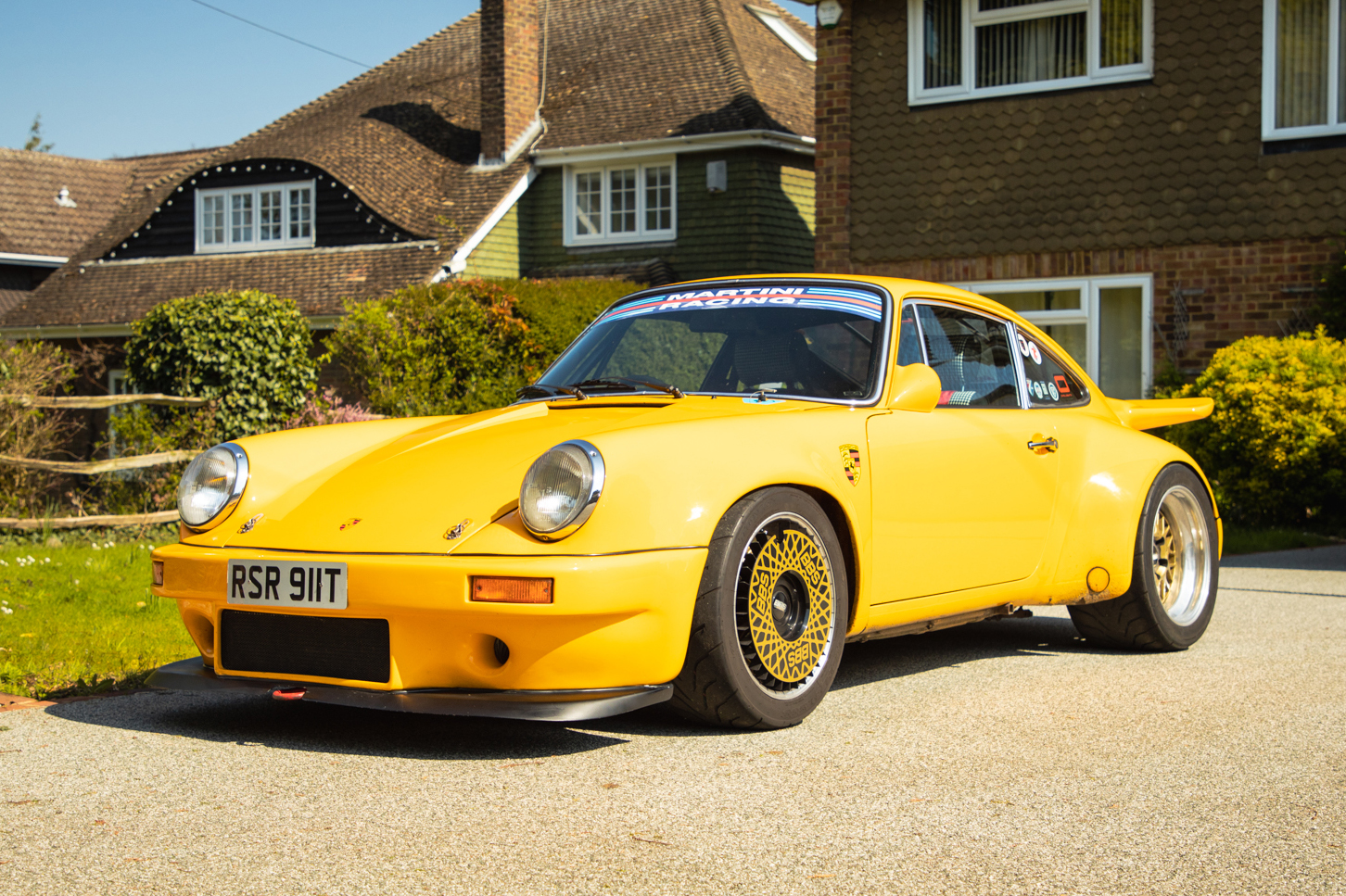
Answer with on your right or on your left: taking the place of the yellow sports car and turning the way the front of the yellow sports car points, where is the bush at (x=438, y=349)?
on your right

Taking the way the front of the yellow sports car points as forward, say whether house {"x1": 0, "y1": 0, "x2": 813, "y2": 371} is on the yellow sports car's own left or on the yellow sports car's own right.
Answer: on the yellow sports car's own right

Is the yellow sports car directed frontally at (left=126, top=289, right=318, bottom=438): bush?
no

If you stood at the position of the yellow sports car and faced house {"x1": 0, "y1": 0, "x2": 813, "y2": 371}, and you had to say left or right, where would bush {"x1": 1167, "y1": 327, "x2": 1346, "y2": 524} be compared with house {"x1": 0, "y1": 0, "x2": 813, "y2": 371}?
right

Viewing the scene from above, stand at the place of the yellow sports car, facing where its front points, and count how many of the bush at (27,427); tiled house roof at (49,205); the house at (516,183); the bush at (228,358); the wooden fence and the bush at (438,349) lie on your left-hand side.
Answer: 0

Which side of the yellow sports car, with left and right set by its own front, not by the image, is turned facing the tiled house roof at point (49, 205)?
right

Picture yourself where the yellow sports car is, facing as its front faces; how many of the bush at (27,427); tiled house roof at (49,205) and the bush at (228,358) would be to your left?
0

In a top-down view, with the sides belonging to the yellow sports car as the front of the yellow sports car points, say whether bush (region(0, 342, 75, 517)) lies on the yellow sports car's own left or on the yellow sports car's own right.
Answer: on the yellow sports car's own right

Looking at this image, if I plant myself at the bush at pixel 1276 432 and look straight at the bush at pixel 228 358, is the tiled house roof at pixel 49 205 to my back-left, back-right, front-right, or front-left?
front-right

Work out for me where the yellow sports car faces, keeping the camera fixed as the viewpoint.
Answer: facing the viewer and to the left of the viewer

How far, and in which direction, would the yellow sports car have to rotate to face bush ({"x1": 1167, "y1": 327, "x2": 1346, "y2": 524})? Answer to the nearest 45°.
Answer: approximately 180°

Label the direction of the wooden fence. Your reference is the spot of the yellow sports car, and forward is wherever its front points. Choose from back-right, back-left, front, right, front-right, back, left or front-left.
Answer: right

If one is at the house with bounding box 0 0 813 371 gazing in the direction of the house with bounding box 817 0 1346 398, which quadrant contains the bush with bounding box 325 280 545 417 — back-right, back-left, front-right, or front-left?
front-right

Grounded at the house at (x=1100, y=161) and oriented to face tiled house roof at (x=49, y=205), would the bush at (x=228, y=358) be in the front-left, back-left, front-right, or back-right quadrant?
front-left

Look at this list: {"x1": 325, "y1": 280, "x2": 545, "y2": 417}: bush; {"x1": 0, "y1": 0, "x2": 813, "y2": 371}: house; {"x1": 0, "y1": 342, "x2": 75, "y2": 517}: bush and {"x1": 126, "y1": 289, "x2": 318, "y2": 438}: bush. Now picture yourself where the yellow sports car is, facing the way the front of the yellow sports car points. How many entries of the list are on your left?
0

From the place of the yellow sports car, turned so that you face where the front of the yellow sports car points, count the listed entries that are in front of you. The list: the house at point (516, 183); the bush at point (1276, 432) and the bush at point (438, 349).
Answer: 0
